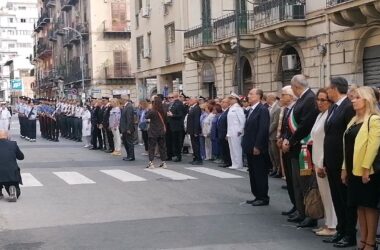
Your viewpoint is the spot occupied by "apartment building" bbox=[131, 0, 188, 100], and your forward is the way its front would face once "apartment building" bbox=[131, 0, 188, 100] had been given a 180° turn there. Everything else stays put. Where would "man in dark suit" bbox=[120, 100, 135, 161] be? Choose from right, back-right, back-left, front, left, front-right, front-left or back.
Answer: back-right

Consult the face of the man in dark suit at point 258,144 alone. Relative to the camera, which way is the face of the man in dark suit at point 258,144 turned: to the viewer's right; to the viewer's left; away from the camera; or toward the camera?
to the viewer's left

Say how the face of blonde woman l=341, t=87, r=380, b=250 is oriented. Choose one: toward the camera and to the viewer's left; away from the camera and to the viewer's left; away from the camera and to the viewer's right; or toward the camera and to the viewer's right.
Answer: toward the camera and to the viewer's left

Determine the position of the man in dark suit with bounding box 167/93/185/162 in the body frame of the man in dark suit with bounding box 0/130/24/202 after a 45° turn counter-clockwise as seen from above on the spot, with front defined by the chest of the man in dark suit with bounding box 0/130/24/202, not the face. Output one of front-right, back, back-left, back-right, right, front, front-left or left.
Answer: right

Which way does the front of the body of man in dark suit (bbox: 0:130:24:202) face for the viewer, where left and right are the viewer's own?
facing away from the viewer

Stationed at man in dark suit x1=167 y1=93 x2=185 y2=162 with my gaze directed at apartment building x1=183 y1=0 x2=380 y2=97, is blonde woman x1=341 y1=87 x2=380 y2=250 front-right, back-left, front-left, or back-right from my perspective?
back-right

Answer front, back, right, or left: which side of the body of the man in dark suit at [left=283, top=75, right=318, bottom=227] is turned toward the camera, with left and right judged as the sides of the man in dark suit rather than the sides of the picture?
left

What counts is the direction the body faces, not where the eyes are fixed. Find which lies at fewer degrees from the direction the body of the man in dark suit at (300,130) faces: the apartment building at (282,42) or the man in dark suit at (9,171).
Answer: the man in dark suit

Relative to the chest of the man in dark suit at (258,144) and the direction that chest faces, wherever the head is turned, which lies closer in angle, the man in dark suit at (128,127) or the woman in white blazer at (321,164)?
the man in dark suit

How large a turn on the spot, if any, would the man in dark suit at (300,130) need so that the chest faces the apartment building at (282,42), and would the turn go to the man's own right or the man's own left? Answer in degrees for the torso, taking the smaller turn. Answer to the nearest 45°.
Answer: approximately 90° to the man's own right

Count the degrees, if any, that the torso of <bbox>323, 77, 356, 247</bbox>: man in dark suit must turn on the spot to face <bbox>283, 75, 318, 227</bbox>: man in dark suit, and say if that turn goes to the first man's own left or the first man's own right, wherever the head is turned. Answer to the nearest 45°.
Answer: approximately 45° to the first man's own right

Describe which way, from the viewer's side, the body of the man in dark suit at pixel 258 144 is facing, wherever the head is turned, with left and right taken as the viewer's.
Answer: facing to the left of the viewer

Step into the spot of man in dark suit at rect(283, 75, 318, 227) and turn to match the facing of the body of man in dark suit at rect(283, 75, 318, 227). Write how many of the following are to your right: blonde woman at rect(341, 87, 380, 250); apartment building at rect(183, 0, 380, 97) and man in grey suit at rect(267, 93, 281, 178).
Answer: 2

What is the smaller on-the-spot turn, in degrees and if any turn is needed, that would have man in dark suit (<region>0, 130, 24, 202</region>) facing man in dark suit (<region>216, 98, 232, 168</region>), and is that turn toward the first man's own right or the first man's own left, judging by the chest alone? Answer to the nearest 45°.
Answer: approximately 45° to the first man's own right

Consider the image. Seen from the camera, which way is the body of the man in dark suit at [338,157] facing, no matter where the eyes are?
to the viewer's left

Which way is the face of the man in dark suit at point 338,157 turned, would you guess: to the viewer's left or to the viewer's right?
to the viewer's left

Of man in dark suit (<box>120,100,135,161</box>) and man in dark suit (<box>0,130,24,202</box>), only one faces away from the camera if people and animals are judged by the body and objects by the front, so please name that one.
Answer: man in dark suit (<box>0,130,24,202</box>)
